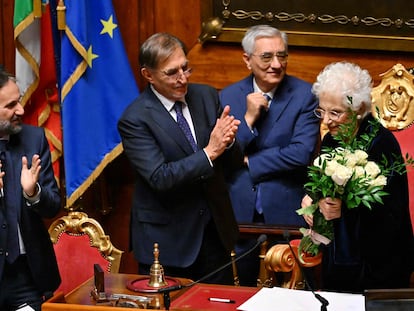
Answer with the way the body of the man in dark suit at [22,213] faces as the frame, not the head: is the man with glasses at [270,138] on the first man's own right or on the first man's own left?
on the first man's own left

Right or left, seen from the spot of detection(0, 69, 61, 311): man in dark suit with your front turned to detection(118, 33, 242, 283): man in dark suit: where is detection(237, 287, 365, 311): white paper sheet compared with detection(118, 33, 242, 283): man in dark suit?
right

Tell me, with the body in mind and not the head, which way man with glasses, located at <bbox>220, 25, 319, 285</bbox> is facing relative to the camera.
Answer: toward the camera

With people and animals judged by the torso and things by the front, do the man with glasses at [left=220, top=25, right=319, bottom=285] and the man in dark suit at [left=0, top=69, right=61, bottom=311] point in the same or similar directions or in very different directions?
same or similar directions

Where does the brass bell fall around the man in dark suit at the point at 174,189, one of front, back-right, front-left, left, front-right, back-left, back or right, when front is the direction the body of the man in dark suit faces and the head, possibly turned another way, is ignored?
front-right

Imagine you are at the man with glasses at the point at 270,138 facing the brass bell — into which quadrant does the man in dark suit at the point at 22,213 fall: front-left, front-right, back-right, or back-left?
front-right

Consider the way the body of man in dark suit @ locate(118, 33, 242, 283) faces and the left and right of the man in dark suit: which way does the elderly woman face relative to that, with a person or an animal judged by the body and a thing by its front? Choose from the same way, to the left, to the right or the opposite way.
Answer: to the right

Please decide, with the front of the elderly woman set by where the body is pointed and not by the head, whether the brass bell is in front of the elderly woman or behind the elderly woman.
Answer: in front

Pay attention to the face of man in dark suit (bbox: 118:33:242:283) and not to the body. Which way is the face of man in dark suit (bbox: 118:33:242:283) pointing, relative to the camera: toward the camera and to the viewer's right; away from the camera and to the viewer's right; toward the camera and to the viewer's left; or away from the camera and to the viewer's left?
toward the camera and to the viewer's right

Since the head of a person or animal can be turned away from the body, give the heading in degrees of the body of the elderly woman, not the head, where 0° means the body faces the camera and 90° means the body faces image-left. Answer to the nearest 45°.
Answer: approximately 45°

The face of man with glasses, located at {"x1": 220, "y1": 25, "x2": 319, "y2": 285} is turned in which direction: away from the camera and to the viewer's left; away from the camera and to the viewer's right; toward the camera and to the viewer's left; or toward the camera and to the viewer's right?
toward the camera and to the viewer's right

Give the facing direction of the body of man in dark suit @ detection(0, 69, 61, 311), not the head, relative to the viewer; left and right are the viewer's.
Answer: facing the viewer
